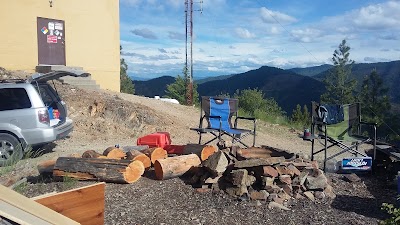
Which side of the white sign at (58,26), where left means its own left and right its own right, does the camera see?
front

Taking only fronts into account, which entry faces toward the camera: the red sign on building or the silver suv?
the red sign on building

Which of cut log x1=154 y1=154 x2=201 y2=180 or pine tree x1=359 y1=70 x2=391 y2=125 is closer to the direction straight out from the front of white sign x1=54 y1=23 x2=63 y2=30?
the cut log

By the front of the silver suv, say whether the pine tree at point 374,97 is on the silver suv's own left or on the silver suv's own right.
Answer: on the silver suv's own right

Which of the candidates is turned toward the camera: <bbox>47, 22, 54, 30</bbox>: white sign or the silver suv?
the white sign

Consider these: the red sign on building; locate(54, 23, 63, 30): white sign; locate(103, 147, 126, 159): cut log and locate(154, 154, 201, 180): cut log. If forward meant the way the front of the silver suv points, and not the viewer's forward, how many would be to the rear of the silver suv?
2

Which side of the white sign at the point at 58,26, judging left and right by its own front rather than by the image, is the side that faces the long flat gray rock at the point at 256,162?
front

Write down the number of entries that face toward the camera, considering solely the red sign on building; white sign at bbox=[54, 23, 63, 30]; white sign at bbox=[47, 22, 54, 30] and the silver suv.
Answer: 3

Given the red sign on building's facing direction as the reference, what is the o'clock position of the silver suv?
The silver suv is roughly at 12 o'clock from the red sign on building.

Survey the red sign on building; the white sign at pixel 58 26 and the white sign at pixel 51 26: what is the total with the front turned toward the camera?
3

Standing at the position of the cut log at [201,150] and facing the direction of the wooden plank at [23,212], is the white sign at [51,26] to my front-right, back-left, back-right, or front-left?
back-right

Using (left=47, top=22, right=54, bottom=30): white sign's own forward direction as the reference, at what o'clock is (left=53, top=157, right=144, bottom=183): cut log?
The cut log is roughly at 12 o'clock from the white sign.

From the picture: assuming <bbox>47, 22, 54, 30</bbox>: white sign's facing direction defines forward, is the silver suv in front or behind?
in front

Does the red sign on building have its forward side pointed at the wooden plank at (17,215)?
yes

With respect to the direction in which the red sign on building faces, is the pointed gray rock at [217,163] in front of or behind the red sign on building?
in front

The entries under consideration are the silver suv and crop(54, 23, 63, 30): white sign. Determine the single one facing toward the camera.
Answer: the white sign

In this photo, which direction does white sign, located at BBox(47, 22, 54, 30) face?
toward the camera
